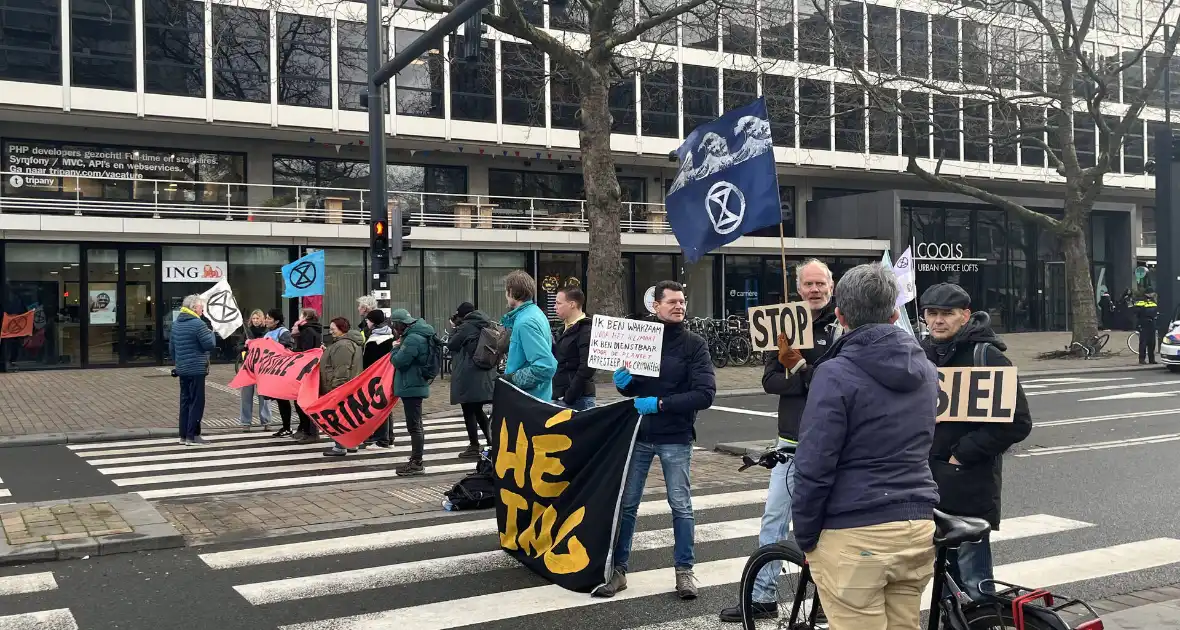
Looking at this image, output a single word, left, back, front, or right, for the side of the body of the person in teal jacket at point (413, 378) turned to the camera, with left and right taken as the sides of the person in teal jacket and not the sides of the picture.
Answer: left

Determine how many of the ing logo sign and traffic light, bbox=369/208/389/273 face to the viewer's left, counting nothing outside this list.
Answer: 0

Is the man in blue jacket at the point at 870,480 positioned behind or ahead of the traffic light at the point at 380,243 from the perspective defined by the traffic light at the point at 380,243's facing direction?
ahead

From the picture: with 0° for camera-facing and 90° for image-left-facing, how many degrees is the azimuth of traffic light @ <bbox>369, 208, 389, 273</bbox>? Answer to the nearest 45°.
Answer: approximately 0°

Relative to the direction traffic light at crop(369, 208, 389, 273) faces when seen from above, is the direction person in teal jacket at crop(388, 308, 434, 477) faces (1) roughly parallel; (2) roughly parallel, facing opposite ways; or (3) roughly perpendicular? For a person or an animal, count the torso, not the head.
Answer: roughly perpendicular

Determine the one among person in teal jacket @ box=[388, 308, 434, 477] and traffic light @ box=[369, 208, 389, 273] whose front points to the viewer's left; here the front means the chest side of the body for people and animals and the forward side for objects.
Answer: the person in teal jacket

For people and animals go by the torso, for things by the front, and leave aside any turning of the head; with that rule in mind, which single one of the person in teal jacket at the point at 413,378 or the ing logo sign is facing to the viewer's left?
the person in teal jacket
